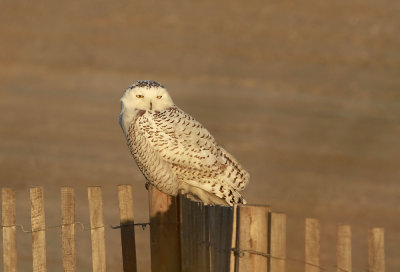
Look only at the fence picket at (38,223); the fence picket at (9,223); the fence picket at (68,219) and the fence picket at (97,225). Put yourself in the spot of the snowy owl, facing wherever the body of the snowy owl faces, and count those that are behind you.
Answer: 0

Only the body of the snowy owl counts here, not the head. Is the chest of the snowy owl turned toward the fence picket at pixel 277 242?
no

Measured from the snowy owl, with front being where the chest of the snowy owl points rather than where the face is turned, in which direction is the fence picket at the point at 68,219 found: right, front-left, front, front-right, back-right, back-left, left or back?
front-left

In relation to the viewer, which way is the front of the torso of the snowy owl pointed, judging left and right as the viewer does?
facing to the left of the viewer

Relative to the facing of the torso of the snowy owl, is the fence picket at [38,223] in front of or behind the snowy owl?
in front

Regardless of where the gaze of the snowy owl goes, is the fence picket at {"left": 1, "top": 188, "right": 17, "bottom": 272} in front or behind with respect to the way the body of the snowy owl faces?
in front
